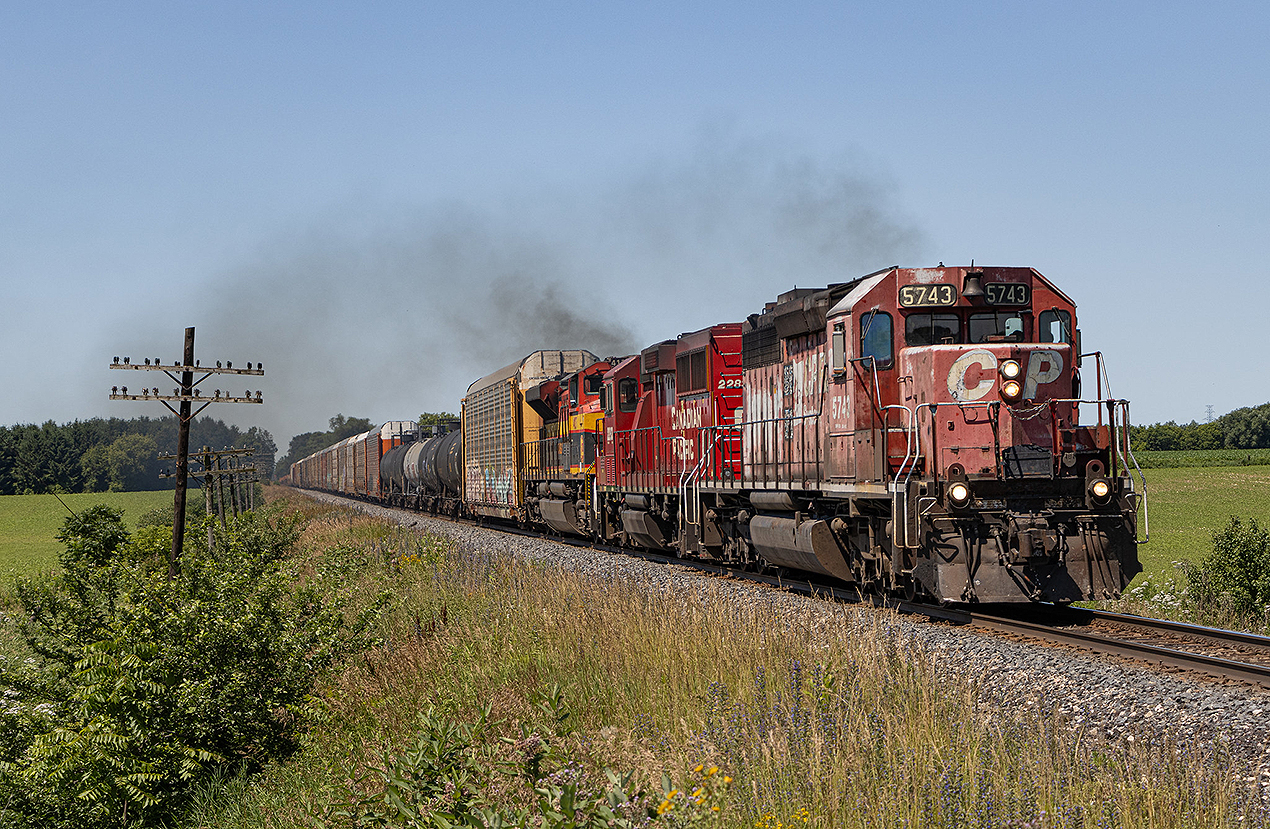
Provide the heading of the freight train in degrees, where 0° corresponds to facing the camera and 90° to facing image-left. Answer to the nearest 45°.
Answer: approximately 315°

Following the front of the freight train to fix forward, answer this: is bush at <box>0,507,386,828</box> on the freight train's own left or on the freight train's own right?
on the freight train's own right
